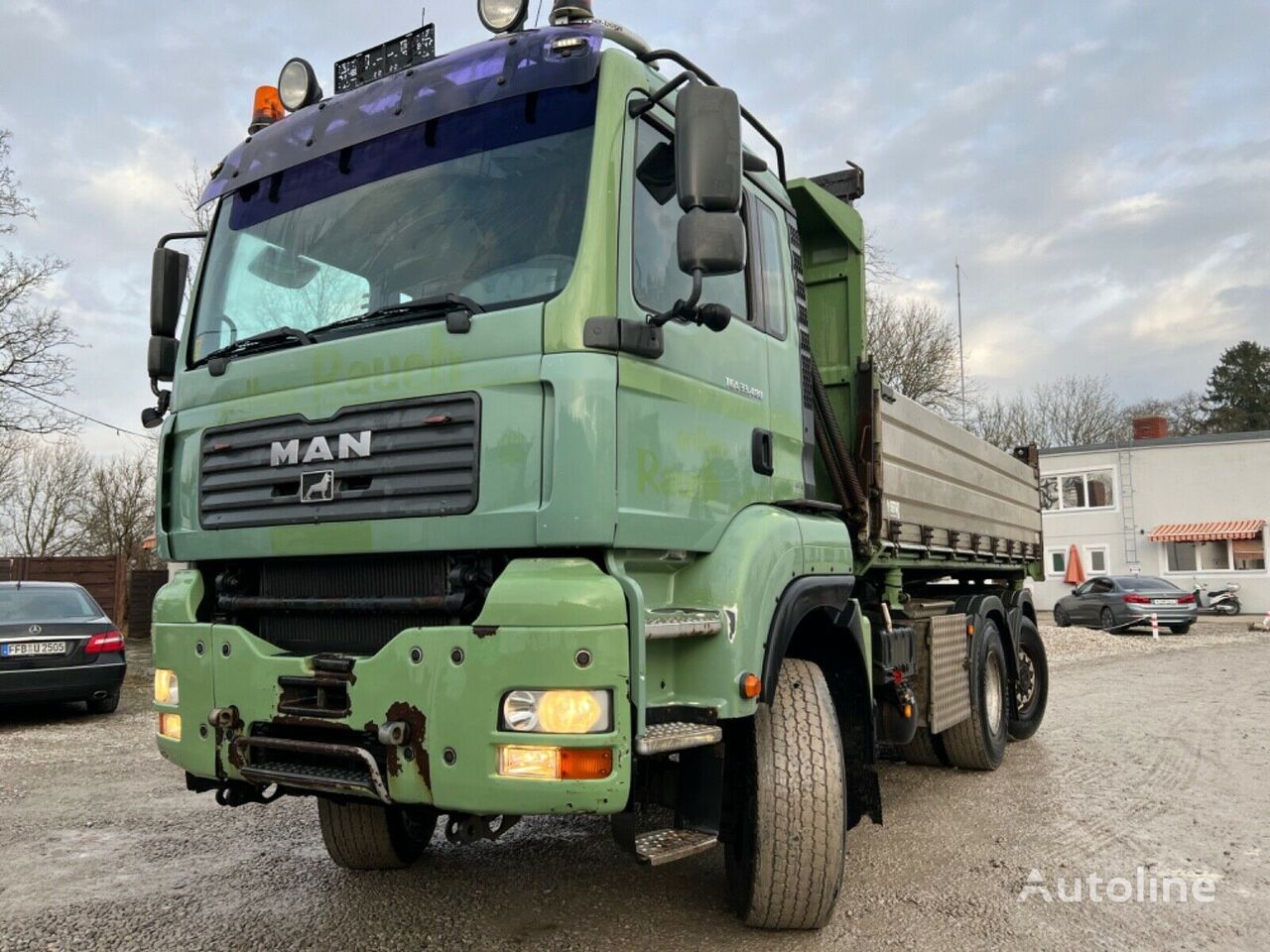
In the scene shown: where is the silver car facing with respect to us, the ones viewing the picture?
facing away from the viewer and to the left of the viewer

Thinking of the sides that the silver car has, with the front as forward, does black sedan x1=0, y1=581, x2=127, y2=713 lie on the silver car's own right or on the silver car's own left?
on the silver car's own left

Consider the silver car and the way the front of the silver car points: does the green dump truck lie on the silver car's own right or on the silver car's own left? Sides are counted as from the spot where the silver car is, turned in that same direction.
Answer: on the silver car's own left

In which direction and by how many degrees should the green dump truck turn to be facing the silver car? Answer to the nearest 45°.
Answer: approximately 180°

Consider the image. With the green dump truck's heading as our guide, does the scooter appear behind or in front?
behind

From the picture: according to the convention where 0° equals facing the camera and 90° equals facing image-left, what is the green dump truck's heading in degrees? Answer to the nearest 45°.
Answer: approximately 45°

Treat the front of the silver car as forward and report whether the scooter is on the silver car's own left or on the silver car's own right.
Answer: on the silver car's own right

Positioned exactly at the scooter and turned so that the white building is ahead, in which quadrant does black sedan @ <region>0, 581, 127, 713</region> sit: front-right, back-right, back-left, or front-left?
back-left

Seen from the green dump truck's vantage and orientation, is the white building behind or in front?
behind
